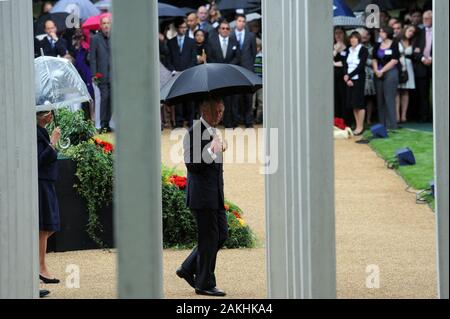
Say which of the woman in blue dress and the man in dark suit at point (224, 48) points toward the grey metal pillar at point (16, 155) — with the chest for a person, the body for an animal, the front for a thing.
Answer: the man in dark suit

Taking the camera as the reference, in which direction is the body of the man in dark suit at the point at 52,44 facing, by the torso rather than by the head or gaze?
toward the camera

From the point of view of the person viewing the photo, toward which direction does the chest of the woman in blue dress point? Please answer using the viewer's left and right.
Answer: facing to the right of the viewer

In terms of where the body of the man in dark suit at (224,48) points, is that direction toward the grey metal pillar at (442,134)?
yes

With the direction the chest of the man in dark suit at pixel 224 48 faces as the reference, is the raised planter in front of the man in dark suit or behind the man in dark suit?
in front

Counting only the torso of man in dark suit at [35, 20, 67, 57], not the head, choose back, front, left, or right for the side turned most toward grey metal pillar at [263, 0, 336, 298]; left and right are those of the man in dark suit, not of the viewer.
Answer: front

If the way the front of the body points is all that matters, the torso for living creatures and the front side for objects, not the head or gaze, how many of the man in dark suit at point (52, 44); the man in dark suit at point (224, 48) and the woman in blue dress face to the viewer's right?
1

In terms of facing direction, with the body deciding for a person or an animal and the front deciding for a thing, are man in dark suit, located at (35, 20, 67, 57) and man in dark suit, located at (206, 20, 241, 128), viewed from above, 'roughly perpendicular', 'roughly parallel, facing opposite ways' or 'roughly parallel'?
roughly parallel

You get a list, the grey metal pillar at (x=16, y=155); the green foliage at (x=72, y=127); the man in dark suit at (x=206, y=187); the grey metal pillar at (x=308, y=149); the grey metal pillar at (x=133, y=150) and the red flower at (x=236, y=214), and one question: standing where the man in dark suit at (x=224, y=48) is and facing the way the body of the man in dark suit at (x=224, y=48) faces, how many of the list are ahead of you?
6

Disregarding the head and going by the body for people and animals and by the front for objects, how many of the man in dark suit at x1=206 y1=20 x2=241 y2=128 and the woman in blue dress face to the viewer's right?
1

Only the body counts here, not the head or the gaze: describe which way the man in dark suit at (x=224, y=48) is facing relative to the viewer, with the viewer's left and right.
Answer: facing the viewer

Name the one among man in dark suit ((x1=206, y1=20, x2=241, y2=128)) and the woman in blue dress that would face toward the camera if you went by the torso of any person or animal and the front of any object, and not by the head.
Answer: the man in dark suit

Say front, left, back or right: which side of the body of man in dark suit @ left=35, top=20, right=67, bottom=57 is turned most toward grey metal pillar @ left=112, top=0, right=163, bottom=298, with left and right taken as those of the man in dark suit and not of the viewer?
front

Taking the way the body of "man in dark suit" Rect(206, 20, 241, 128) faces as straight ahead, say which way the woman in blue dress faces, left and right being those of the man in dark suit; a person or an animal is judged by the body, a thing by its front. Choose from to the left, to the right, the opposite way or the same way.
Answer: to the left

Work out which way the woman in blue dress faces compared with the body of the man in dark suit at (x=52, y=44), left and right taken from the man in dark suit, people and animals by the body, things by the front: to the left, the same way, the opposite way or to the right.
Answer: to the left
